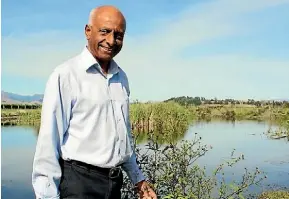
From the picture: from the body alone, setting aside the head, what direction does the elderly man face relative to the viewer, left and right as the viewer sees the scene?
facing the viewer and to the right of the viewer
